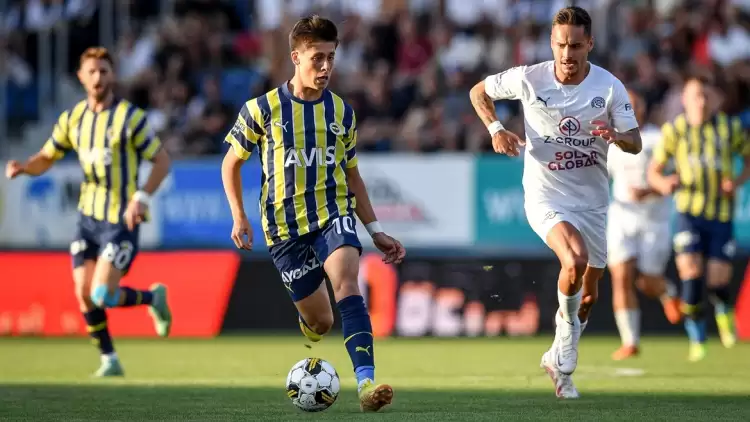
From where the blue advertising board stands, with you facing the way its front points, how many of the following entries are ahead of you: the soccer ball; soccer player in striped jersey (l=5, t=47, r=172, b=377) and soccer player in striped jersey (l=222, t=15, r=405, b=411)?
3

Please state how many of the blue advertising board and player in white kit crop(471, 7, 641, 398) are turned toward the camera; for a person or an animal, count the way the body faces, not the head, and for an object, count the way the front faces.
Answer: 2

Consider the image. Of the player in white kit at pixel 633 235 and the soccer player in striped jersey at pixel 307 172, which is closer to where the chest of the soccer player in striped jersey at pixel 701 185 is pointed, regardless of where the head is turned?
the soccer player in striped jersey

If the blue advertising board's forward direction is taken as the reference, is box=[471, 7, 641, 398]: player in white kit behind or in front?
in front

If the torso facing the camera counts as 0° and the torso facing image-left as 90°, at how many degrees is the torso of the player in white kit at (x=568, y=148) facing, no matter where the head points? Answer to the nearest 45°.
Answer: approximately 0°

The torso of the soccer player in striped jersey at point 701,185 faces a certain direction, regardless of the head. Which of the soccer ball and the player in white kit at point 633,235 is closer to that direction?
the soccer ball

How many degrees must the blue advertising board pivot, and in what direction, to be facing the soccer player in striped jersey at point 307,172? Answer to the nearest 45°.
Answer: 0° — it already faces them
